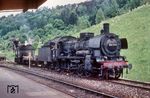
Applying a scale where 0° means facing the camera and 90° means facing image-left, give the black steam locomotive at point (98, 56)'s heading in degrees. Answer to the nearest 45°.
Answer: approximately 315°
